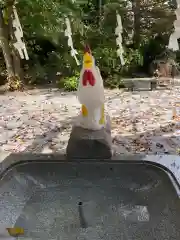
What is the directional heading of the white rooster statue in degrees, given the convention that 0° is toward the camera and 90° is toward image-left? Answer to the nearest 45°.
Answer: approximately 0°

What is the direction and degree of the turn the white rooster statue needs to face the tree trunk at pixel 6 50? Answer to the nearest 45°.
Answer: approximately 180°
